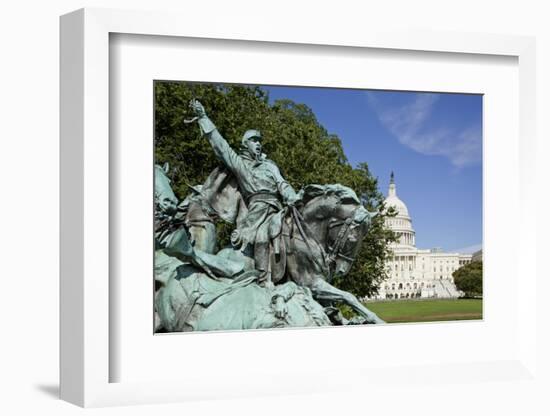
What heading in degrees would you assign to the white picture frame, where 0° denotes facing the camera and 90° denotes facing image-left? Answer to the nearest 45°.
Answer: approximately 315°
